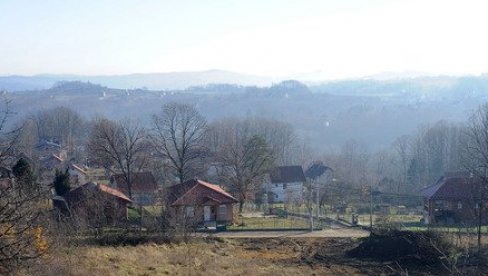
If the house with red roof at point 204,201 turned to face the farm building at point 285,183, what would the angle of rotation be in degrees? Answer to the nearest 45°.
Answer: approximately 135° to its left

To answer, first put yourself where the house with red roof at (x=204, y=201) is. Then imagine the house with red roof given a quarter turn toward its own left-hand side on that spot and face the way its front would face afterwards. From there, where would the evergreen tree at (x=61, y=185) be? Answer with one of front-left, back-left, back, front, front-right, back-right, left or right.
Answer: back

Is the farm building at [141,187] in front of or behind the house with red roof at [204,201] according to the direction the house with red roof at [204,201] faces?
behind

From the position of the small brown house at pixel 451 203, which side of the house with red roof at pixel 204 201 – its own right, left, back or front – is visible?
left

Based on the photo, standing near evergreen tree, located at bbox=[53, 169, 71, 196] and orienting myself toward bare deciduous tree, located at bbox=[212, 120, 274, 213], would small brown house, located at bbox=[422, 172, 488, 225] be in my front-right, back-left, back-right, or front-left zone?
front-right

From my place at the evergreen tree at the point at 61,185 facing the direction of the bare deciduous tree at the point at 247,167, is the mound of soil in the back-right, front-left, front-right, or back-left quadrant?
front-right

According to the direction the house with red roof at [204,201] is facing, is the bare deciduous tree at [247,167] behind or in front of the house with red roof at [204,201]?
behind

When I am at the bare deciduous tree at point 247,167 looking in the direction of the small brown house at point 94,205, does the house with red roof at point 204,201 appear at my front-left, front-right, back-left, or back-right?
front-left

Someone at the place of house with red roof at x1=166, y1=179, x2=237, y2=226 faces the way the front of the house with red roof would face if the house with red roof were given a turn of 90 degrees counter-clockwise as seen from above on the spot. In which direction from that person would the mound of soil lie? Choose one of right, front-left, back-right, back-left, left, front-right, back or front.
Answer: front-right

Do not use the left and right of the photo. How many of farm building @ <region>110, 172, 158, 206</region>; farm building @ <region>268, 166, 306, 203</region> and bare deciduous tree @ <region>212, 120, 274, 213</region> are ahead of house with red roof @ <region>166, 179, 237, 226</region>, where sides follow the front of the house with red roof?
0

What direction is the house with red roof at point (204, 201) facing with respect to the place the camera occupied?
facing the viewer

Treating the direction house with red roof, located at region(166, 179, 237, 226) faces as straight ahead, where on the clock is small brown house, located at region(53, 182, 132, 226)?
The small brown house is roughly at 2 o'clock from the house with red roof.
